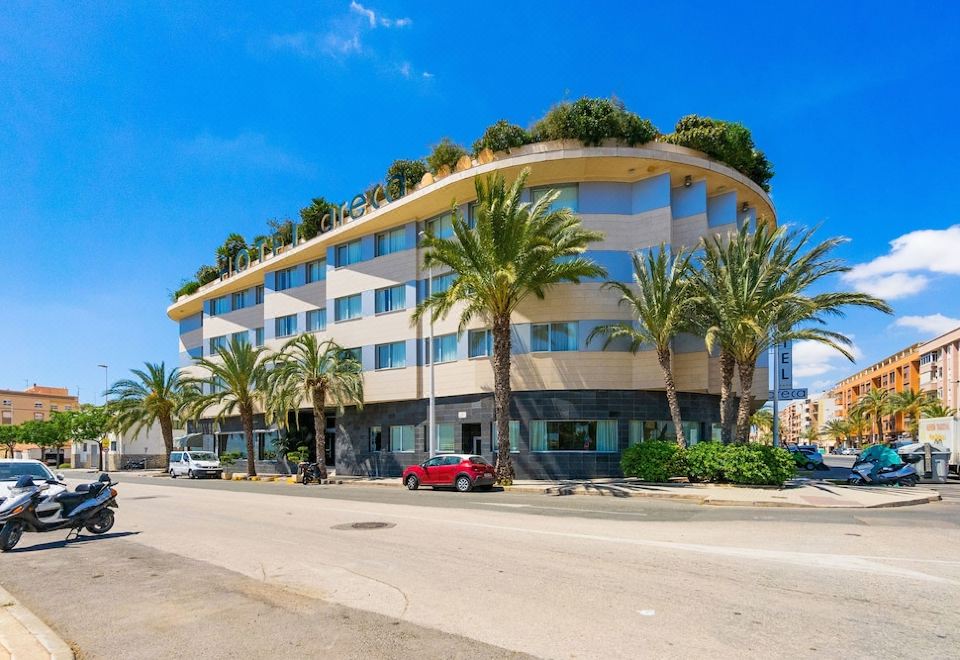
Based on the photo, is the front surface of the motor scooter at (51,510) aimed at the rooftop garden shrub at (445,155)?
no

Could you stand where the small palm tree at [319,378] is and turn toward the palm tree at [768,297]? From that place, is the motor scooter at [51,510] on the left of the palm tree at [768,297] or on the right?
right

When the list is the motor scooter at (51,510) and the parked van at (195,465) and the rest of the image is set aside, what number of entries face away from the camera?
0

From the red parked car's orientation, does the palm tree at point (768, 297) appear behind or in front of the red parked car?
behind

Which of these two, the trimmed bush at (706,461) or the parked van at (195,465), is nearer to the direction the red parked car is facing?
the parked van

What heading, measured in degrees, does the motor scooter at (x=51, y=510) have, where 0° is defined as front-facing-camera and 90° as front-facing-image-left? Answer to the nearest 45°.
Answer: approximately 45°

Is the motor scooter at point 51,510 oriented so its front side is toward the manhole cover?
no

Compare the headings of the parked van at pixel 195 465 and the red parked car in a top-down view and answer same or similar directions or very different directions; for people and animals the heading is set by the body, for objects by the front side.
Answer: very different directions

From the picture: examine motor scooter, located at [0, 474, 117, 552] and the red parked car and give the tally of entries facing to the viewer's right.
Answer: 0

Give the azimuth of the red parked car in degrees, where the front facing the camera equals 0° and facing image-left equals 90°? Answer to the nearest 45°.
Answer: approximately 135°

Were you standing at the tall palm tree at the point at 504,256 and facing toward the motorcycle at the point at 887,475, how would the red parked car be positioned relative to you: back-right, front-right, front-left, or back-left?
back-right

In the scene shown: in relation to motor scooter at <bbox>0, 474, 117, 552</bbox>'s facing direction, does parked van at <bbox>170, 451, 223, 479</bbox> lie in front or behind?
behind

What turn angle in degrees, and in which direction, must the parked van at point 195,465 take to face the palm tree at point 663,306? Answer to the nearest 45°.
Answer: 0° — it already faces it
